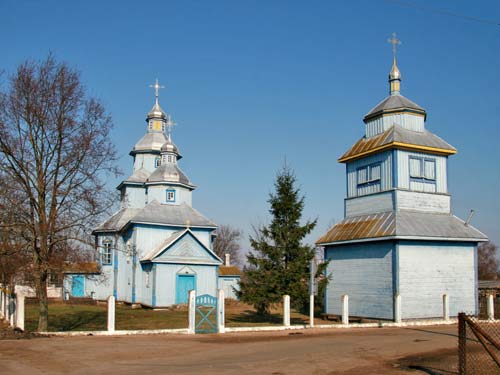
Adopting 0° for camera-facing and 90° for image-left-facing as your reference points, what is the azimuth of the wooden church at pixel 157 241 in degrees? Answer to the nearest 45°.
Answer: approximately 315°

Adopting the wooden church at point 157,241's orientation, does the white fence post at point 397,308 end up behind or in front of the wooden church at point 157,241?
in front

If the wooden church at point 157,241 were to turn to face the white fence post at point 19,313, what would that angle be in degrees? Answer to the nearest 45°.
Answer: approximately 45° to its right

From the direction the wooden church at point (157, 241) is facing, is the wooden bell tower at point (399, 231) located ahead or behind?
ahead

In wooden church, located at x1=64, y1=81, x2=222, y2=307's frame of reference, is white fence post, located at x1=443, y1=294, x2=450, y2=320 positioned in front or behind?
in front
